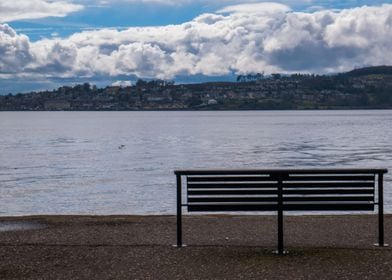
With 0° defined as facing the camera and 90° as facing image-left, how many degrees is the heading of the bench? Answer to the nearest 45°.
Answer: approximately 180°
